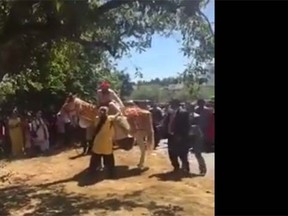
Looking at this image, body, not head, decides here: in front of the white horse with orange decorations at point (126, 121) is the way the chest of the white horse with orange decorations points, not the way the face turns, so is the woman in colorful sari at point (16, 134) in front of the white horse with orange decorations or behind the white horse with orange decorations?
in front

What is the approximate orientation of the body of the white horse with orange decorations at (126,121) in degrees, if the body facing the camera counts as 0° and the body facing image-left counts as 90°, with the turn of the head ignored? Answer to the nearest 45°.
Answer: approximately 90°

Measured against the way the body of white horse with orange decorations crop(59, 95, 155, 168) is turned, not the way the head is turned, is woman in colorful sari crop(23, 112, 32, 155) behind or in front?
in front
